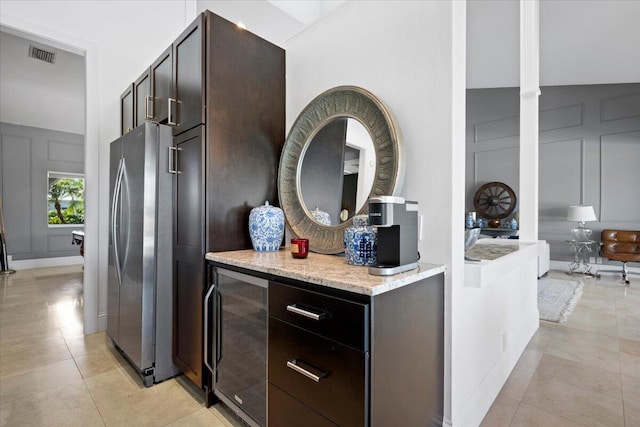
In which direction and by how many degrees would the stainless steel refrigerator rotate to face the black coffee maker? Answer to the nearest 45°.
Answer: approximately 90° to its left

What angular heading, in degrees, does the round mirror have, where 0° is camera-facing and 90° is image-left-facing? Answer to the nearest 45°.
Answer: approximately 45°

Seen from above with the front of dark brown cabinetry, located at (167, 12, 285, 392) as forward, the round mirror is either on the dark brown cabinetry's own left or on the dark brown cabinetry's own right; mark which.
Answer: on the dark brown cabinetry's own left

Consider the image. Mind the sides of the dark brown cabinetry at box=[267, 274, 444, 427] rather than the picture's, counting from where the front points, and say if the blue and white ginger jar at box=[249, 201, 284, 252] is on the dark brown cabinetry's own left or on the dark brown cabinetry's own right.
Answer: on the dark brown cabinetry's own right

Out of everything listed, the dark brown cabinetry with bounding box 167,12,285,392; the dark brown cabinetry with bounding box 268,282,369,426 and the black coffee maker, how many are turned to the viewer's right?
0

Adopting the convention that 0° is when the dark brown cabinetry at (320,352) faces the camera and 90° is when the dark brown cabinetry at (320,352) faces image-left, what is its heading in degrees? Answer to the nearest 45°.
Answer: approximately 45°

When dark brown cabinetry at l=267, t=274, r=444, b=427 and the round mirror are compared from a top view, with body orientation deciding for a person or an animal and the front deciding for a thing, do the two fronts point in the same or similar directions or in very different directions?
same or similar directions

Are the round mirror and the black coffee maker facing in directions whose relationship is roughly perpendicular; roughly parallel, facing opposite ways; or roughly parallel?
roughly parallel

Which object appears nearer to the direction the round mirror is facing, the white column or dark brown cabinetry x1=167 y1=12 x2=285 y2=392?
the dark brown cabinetry

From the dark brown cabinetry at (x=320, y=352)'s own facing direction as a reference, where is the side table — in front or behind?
behind

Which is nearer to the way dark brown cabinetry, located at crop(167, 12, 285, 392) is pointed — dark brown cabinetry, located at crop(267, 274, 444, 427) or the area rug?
the dark brown cabinetry

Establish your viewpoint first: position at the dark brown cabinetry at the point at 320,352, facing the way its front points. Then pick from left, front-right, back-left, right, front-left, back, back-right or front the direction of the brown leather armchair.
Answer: back
